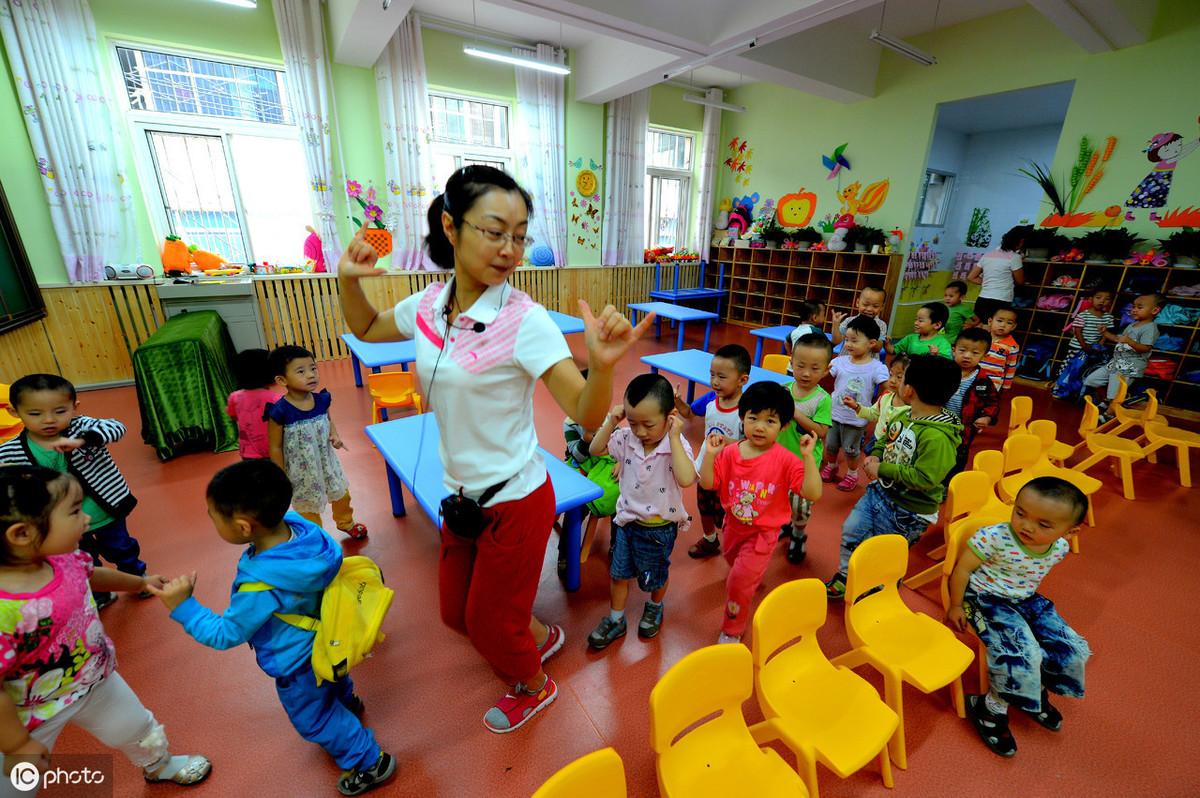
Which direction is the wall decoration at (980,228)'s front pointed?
toward the camera

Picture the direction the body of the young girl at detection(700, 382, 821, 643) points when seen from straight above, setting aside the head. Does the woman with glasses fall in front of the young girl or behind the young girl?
in front

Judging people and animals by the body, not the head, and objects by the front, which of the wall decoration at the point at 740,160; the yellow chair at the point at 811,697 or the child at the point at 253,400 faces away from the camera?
the child

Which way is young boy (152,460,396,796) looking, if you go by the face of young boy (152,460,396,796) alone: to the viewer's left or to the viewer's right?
to the viewer's left

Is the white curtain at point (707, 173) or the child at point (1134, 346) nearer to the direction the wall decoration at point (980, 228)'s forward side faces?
the child

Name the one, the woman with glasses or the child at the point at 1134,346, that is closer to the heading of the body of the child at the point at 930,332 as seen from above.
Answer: the woman with glasses

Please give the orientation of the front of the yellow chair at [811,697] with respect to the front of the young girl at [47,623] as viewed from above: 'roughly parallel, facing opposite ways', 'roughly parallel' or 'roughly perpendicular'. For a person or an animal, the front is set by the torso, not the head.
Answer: roughly perpendicular

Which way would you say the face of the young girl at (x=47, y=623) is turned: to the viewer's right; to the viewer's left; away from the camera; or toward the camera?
to the viewer's right

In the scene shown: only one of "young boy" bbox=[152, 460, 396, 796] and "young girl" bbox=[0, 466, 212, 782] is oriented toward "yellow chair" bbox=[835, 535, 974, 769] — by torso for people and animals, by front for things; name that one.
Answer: the young girl

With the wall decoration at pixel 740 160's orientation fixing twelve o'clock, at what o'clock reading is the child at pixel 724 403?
The child is roughly at 12 o'clock from the wall decoration.

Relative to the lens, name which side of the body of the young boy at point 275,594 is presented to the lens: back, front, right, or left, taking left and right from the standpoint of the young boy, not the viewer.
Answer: left

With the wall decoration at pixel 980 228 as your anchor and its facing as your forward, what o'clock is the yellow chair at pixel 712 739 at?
The yellow chair is roughly at 12 o'clock from the wall decoration.

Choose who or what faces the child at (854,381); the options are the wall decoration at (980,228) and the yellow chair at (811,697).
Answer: the wall decoration

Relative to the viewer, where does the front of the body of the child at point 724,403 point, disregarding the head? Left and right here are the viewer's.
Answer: facing the viewer and to the left of the viewer
